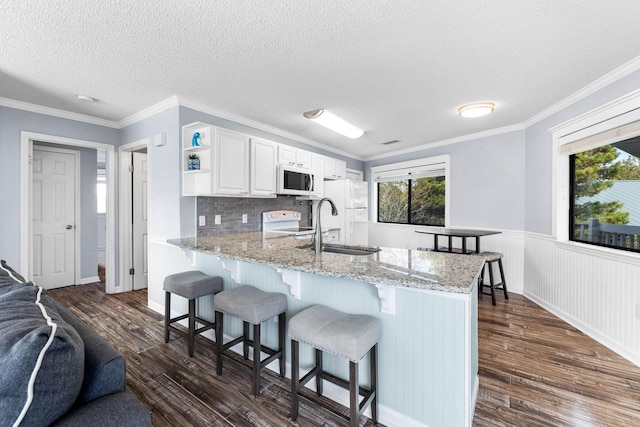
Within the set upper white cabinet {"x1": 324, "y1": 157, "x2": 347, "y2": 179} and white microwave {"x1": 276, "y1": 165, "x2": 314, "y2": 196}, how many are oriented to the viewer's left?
0

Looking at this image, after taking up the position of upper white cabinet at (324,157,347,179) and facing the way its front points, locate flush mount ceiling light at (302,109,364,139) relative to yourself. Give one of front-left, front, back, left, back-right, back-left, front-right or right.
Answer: front-right

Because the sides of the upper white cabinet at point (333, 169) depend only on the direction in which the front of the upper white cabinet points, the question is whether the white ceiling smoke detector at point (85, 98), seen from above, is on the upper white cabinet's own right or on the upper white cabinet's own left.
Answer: on the upper white cabinet's own right

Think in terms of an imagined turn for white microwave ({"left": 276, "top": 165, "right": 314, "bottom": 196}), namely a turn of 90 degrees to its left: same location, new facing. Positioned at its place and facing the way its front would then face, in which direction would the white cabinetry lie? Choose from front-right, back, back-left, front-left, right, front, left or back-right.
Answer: back

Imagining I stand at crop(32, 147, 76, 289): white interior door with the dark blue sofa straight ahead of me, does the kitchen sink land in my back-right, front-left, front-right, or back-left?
front-left

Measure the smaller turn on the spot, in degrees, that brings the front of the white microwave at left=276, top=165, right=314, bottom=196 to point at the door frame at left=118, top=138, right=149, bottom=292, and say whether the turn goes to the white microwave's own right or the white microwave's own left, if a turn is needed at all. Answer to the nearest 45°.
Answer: approximately 135° to the white microwave's own right

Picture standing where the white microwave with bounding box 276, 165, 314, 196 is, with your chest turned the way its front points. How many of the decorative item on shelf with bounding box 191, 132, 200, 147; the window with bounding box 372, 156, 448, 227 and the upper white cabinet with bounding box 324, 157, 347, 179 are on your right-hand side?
1

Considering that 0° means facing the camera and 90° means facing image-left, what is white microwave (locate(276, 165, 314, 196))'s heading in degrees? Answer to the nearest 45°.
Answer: approximately 315°

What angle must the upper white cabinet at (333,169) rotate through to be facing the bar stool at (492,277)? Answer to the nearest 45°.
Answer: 0° — it already faces it

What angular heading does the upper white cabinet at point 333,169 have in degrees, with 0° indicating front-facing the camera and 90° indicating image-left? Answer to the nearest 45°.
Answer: approximately 315°

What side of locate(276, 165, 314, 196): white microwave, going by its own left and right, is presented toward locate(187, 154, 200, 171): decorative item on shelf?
right

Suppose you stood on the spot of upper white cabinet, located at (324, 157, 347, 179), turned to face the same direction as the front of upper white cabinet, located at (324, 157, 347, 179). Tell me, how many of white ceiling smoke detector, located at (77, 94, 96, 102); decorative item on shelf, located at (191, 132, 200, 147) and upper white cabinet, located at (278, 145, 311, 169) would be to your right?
3

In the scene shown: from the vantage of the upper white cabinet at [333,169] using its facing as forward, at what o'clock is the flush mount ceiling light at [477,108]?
The flush mount ceiling light is roughly at 12 o'clock from the upper white cabinet.

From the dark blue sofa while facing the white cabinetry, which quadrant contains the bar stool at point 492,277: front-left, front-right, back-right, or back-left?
front-right
